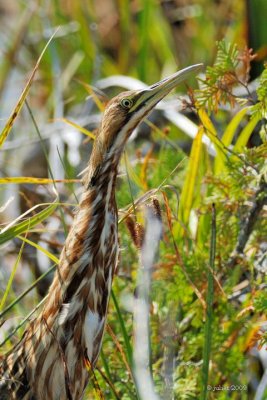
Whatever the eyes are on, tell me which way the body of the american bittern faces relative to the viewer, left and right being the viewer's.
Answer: facing to the right of the viewer

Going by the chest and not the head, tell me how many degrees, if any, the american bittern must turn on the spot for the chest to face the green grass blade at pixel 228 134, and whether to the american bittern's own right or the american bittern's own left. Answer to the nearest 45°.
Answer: approximately 45° to the american bittern's own left

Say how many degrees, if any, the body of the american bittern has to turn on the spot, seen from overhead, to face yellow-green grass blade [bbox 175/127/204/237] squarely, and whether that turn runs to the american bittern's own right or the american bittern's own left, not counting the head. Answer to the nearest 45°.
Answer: approximately 45° to the american bittern's own left
